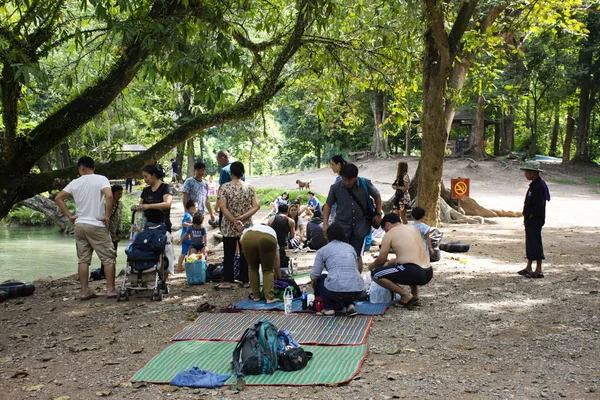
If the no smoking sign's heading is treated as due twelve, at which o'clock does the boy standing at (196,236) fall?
The boy standing is roughly at 1 o'clock from the no smoking sign.

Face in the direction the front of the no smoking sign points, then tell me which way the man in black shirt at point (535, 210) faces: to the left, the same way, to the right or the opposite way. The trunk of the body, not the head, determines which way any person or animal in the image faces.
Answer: to the right

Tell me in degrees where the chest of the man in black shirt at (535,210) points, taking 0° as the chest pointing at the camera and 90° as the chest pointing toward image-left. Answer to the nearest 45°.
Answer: approximately 90°

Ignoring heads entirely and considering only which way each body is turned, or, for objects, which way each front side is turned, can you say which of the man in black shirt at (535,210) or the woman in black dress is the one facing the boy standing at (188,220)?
the man in black shirt

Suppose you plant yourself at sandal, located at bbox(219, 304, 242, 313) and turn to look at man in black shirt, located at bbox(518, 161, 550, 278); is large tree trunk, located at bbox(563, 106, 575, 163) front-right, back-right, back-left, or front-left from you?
front-left

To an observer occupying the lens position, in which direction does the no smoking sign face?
facing the viewer

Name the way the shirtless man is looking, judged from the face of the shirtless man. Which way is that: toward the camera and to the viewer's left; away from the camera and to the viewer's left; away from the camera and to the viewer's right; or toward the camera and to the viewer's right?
away from the camera and to the viewer's left

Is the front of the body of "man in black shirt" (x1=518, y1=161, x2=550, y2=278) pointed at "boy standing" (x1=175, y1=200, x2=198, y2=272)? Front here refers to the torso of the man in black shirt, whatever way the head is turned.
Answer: yes

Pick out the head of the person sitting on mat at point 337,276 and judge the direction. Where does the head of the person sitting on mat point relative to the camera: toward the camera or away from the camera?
away from the camera

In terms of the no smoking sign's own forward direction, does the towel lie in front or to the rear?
in front

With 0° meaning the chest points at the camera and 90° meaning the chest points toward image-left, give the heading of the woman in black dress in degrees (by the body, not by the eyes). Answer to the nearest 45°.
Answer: approximately 45°
